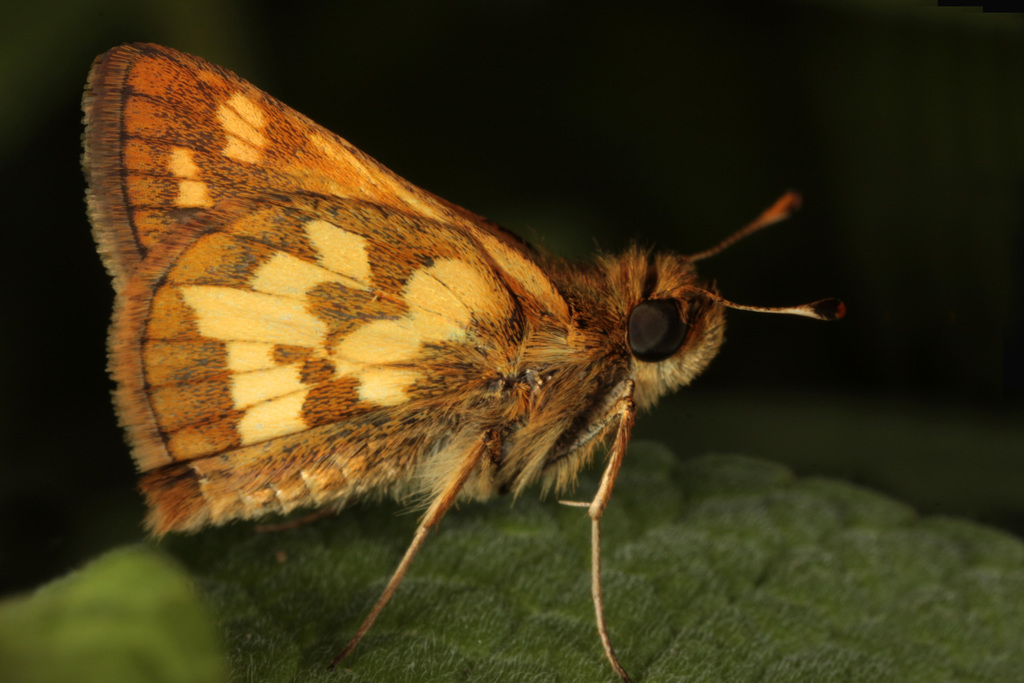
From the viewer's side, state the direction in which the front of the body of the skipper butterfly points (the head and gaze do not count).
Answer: to the viewer's right
